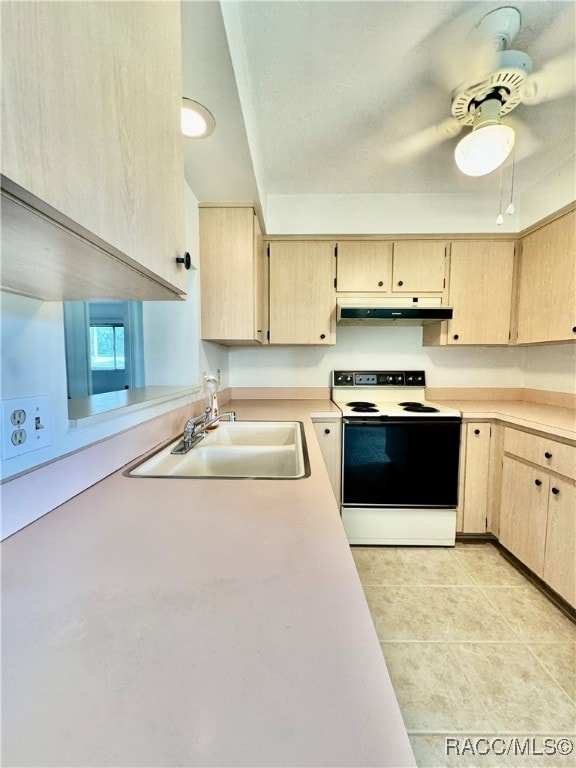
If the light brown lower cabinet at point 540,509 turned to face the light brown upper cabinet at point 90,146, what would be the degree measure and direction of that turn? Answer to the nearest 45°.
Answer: approximately 45° to its left

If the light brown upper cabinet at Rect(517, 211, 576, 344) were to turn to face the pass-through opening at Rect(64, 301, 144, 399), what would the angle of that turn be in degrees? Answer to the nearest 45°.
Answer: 0° — it already faces it

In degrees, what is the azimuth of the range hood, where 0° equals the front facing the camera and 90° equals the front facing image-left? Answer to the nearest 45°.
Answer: approximately 0°

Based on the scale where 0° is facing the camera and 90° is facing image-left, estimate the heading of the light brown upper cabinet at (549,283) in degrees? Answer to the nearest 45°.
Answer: approximately 45°

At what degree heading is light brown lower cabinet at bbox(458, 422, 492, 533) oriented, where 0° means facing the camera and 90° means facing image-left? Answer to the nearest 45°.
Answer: approximately 0°

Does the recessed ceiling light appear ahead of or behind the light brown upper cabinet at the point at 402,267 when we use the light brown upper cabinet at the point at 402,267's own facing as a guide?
ahead

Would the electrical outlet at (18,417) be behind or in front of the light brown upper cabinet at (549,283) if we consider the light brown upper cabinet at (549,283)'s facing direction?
in front

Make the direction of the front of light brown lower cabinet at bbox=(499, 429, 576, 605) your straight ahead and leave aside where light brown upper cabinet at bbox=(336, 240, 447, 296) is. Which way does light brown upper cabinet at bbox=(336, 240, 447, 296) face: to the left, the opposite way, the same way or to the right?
to the left

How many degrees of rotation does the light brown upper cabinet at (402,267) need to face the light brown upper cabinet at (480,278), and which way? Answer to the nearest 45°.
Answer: approximately 90° to its left
